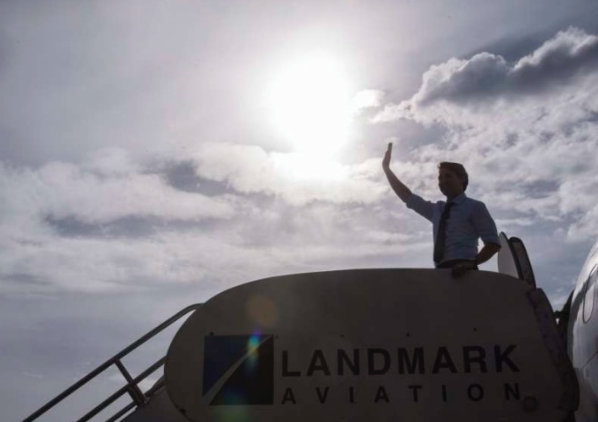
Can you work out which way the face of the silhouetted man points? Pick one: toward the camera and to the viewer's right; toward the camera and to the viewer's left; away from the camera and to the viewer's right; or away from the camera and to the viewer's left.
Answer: toward the camera and to the viewer's left

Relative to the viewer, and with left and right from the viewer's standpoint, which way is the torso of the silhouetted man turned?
facing the viewer and to the left of the viewer
